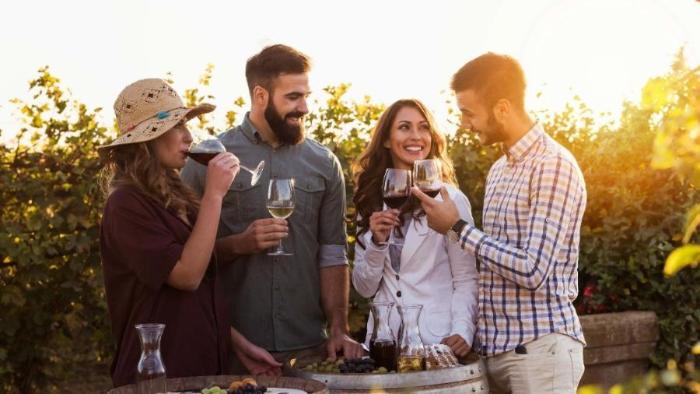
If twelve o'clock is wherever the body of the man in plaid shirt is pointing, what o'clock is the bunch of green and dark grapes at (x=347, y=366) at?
The bunch of green and dark grapes is roughly at 11 o'clock from the man in plaid shirt.

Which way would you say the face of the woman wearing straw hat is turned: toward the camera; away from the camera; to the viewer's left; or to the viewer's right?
to the viewer's right

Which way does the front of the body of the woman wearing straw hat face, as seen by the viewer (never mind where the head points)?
to the viewer's right

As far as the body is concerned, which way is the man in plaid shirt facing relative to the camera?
to the viewer's left

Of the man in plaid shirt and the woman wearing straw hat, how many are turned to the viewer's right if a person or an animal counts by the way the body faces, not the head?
1

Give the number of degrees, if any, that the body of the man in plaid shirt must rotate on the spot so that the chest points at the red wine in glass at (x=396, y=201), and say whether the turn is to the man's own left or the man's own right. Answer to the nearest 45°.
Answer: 0° — they already face it

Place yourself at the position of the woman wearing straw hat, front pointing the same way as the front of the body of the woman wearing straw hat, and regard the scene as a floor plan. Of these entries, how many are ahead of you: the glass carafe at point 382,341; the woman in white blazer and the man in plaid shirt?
3
